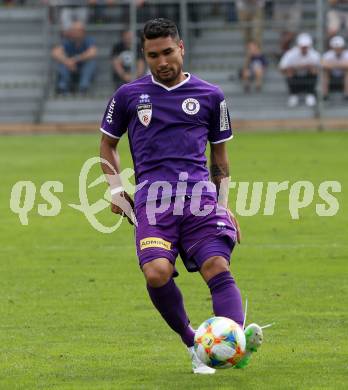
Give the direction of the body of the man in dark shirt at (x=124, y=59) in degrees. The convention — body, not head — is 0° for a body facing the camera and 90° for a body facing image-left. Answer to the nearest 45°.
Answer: approximately 0°

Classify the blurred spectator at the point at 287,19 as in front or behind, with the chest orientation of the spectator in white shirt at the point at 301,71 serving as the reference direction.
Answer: behind

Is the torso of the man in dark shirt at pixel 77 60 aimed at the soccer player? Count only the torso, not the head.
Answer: yes

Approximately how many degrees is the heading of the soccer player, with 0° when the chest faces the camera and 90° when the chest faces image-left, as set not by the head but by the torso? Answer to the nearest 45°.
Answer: approximately 0°

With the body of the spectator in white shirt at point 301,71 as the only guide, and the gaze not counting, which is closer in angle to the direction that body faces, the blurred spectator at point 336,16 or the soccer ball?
the soccer ball

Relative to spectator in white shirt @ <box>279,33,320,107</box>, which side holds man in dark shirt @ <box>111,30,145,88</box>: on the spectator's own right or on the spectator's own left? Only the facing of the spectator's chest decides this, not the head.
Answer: on the spectator's own right

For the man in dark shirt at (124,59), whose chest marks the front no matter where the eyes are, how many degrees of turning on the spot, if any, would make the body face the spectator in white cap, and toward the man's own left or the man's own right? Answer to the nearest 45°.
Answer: approximately 90° to the man's own left

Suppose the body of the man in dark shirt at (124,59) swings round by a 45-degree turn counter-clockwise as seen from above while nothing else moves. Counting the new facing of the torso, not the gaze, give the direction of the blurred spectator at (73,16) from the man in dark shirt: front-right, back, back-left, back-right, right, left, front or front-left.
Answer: back

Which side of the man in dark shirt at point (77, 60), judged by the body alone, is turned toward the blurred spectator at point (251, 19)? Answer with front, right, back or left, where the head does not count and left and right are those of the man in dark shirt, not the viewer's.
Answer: left
